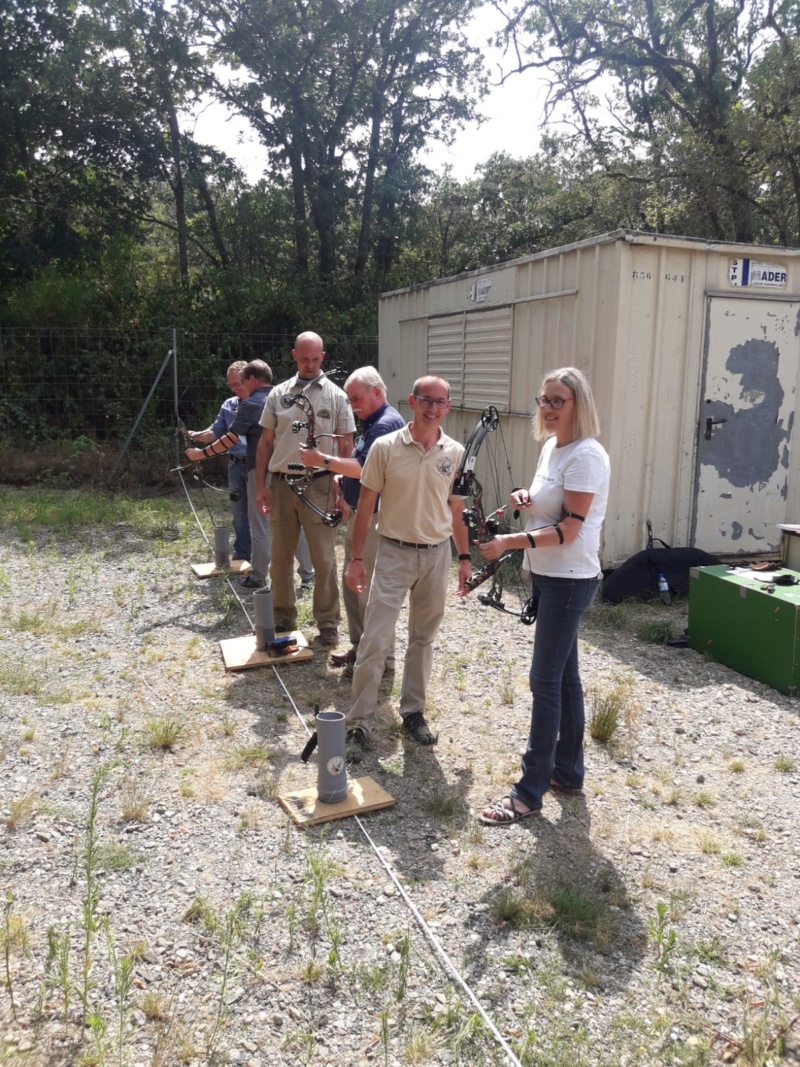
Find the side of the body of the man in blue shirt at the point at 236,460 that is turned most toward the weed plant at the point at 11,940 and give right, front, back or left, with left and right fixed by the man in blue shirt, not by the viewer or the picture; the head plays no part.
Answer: left

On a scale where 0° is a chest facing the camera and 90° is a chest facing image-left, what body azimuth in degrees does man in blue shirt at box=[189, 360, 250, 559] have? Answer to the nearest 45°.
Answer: approximately 90°

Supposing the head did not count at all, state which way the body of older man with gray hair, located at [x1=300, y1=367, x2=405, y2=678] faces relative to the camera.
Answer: to the viewer's left

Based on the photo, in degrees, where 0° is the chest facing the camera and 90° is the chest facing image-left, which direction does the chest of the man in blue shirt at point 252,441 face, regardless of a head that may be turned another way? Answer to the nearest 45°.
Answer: approximately 90°

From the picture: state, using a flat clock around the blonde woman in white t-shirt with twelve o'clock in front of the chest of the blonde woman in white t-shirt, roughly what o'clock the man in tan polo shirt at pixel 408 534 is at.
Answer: The man in tan polo shirt is roughly at 3 o'clock from the blonde woman in white t-shirt.

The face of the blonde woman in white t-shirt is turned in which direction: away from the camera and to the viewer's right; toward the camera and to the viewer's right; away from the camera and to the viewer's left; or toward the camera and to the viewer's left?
toward the camera and to the viewer's left

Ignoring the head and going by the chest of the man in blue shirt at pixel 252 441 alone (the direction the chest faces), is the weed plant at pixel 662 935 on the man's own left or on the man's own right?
on the man's own left

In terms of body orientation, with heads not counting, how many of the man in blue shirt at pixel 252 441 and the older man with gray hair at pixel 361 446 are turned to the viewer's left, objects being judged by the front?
2

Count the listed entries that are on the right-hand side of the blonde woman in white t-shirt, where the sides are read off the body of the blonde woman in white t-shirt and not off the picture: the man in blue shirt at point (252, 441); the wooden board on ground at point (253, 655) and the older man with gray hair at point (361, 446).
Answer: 3

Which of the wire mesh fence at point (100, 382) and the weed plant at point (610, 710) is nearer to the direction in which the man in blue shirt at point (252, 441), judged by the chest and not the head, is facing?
the wire mesh fence

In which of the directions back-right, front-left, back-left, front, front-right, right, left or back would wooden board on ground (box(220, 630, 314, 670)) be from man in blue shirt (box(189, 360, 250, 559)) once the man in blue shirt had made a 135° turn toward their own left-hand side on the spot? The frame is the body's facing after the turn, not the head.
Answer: front-right

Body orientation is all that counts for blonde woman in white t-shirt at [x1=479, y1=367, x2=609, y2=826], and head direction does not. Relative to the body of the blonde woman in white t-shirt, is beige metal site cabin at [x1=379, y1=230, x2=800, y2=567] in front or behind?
behind

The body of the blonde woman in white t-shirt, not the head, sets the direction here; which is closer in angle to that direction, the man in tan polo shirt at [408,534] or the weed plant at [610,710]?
the man in tan polo shirt

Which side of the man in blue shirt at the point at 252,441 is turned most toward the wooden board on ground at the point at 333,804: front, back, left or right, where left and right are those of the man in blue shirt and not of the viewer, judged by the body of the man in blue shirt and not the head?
left
